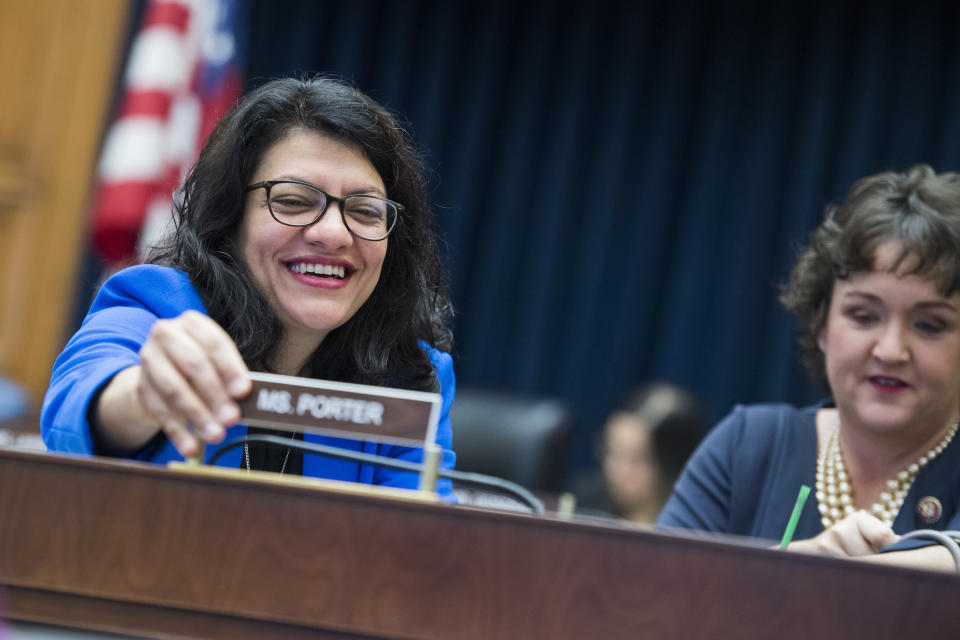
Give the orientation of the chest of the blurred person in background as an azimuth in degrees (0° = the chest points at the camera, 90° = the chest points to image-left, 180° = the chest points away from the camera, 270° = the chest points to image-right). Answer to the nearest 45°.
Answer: approximately 45°

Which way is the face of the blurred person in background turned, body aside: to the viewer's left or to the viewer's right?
to the viewer's left

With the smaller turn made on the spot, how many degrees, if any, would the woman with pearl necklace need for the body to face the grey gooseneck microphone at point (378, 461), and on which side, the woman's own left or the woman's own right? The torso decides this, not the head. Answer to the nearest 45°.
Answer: approximately 45° to the woman's own right

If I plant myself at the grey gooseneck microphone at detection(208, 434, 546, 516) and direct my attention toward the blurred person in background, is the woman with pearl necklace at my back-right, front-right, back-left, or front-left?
front-right

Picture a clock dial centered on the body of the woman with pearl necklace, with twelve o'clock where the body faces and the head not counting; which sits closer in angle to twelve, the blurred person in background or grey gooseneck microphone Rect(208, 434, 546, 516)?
the grey gooseneck microphone

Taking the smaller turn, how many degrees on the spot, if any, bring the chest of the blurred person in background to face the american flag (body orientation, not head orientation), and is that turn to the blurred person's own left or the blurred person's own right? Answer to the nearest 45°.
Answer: approximately 45° to the blurred person's own right

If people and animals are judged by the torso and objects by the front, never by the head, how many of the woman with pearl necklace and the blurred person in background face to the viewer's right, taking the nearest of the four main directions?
0

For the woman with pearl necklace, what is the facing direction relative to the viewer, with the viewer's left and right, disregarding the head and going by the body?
facing the viewer

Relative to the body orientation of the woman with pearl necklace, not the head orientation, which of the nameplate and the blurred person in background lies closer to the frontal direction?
the nameplate
